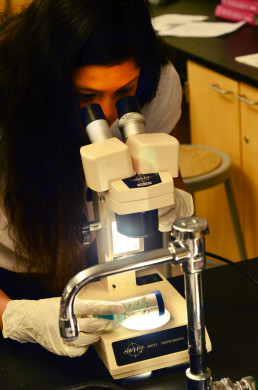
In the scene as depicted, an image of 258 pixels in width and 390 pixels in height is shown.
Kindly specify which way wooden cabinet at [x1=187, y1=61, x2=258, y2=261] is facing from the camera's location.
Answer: facing the viewer and to the left of the viewer

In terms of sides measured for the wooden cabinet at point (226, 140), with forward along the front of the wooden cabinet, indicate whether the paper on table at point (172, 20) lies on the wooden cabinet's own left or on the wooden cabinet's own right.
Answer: on the wooden cabinet's own right
